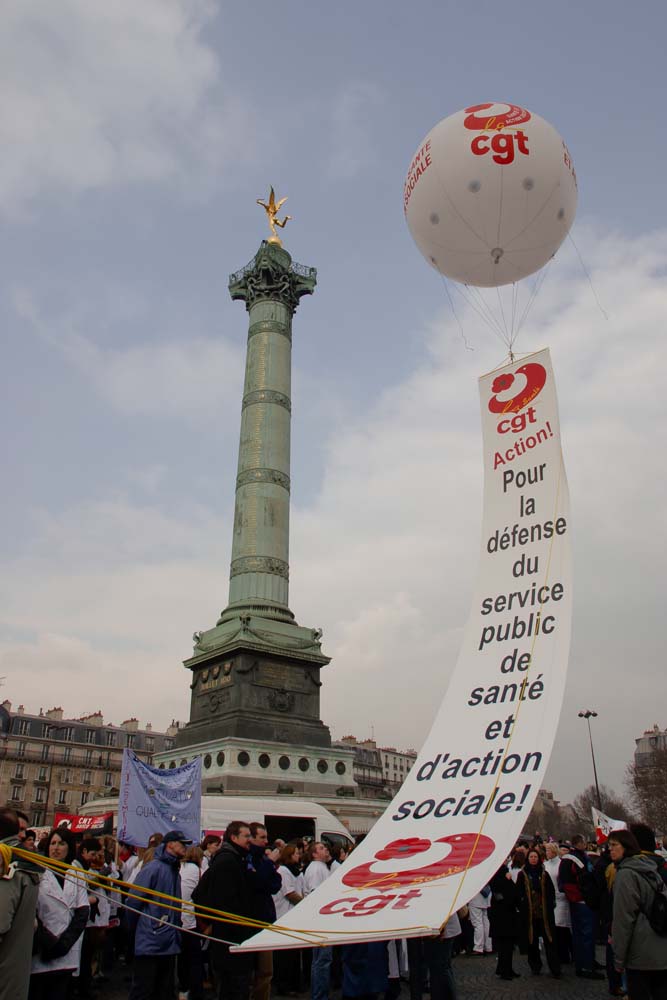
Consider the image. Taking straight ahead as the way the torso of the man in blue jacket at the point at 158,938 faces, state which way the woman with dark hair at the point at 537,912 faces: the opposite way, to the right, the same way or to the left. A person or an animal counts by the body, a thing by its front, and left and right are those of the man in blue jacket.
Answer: to the right

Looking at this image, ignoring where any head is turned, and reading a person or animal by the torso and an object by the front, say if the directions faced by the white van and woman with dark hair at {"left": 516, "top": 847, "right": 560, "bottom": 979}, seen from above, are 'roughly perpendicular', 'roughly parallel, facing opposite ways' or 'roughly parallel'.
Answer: roughly perpendicular

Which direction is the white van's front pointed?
to the viewer's right

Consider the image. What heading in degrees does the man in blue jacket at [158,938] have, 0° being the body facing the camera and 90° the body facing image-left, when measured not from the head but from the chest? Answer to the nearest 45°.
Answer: approximately 270°

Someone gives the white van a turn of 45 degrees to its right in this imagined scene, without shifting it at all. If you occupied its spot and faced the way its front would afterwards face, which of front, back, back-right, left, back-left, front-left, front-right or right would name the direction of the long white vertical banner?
front-right

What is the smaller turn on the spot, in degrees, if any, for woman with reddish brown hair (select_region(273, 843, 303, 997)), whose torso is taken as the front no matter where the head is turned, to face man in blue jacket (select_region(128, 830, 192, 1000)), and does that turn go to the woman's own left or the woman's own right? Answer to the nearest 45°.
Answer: approximately 90° to the woman's own right

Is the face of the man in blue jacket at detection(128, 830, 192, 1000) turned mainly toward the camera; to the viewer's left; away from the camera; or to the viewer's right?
to the viewer's right

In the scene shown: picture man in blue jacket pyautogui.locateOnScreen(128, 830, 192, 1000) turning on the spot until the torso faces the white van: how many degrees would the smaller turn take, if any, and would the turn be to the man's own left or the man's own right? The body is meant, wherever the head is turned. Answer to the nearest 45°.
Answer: approximately 90° to the man's own left
